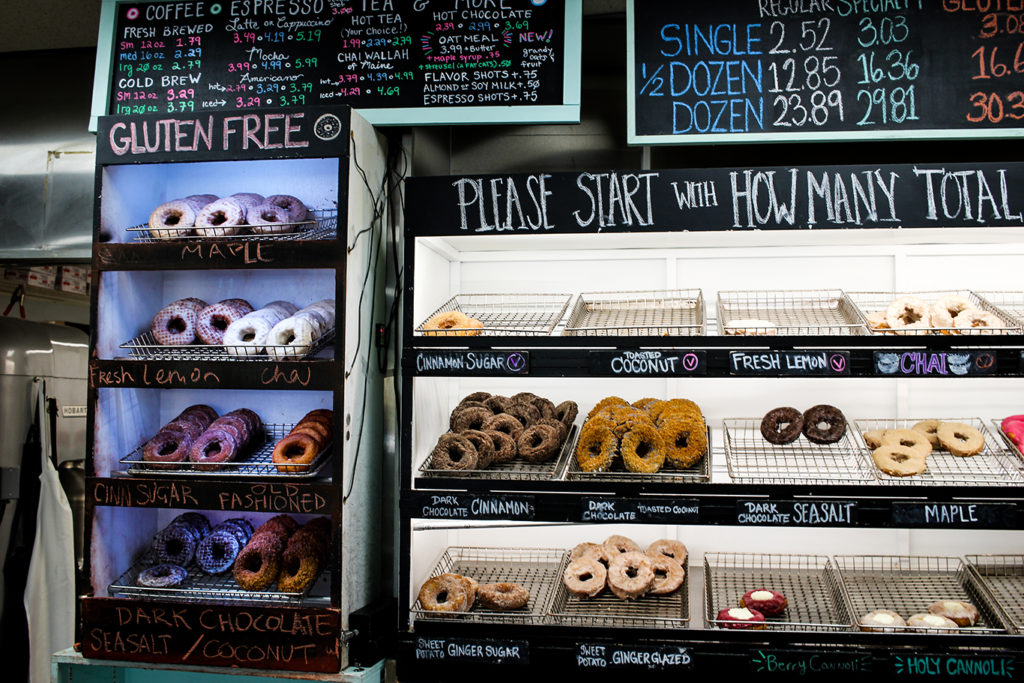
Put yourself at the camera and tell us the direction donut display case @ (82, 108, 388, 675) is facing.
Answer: facing the viewer

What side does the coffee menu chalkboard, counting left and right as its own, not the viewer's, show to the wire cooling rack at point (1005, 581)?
left

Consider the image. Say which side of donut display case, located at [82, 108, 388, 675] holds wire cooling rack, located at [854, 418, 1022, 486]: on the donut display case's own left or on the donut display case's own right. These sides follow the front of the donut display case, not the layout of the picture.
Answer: on the donut display case's own left

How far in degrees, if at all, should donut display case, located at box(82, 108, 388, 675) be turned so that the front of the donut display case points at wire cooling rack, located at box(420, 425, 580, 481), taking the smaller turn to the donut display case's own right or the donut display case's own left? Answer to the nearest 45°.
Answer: approximately 45° to the donut display case's own left

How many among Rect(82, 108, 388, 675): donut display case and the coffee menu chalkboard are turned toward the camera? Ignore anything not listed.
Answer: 2

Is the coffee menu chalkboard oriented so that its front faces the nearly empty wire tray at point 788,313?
no

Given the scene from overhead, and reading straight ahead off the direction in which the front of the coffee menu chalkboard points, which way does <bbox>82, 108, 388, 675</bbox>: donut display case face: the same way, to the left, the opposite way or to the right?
the same way

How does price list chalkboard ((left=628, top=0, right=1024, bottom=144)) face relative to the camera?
toward the camera

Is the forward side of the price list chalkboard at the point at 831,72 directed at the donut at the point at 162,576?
no

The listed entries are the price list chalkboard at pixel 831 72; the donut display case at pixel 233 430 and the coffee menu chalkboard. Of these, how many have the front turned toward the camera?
3

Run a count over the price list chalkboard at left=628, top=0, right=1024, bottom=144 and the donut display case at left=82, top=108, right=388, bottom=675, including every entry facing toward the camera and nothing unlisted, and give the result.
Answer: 2

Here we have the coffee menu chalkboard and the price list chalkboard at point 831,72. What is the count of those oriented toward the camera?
2

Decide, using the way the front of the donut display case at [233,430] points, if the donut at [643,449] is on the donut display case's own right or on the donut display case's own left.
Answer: on the donut display case's own left

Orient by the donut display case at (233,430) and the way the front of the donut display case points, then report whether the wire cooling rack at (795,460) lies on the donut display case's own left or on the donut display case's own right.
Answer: on the donut display case's own left

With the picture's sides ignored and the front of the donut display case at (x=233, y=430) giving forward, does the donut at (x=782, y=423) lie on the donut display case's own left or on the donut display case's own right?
on the donut display case's own left
